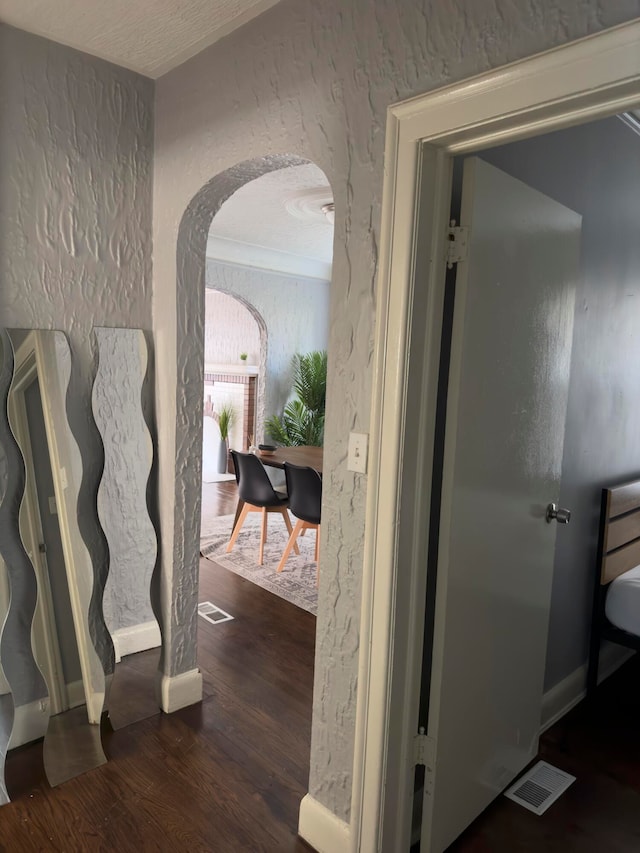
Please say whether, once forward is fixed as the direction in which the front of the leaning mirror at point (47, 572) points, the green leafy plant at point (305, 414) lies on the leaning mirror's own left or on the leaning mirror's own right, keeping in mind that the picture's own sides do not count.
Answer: on the leaning mirror's own left

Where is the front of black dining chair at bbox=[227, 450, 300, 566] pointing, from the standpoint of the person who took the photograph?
facing away from the viewer and to the right of the viewer

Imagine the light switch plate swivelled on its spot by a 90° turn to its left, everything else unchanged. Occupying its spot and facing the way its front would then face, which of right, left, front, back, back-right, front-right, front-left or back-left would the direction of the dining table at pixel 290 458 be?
back-left

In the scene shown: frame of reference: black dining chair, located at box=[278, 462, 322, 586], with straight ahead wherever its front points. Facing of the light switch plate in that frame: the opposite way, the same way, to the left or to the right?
the opposite way

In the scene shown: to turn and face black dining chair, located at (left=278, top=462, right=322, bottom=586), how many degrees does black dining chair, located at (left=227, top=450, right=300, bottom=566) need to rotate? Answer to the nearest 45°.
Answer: approximately 90° to its right

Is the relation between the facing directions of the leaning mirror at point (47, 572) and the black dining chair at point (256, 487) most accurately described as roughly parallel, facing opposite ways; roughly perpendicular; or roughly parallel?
roughly perpendicular

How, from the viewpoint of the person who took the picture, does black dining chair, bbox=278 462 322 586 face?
facing away from the viewer and to the right of the viewer

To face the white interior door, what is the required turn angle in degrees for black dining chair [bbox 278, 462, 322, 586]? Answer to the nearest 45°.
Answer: approximately 135° to its right

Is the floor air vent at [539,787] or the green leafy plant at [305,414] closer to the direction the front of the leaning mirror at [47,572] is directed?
the floor air vent

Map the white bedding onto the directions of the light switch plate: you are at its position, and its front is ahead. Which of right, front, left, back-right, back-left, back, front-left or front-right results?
back

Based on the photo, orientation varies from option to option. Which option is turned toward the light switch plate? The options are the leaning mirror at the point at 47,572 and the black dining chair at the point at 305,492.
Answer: the leaning mirror

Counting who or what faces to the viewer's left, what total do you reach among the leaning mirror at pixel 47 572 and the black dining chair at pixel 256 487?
0

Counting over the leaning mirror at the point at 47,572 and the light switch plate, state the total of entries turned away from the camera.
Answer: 0

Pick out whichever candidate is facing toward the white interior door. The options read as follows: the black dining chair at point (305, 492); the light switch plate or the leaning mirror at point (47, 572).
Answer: the leaning mirror

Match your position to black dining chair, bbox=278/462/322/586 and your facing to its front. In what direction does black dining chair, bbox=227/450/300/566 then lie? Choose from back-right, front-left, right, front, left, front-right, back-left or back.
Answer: left

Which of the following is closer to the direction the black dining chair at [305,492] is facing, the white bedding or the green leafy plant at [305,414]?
the green leafy plant

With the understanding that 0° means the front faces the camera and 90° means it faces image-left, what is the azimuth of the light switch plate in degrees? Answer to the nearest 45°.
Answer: approximately 45°

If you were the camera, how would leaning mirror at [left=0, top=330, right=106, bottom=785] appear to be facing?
facing the viewer and to the right of the viewer
